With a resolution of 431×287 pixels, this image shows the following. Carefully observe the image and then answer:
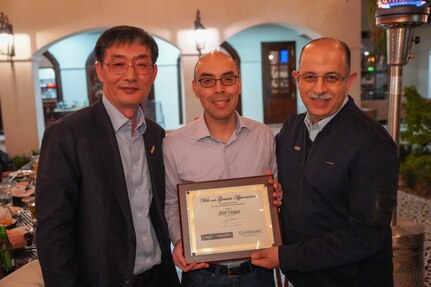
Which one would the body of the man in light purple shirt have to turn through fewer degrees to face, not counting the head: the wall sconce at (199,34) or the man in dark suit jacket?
the man in dark suit jacket

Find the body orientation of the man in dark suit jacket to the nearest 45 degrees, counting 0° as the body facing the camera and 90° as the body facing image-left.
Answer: approximately 315°

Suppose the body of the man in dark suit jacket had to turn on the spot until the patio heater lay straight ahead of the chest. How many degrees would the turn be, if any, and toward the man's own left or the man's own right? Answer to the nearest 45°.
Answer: approximately 90° to the man's own left

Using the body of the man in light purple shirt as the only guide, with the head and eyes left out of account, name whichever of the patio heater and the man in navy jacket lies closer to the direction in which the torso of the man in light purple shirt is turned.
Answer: the man in navy jacket

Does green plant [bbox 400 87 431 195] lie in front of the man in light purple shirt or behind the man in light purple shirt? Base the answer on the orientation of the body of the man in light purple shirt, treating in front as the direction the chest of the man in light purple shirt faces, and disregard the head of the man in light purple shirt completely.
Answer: behind

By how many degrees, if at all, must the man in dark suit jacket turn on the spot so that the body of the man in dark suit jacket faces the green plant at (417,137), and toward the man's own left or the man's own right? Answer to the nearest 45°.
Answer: approximately 90° to the man's own left

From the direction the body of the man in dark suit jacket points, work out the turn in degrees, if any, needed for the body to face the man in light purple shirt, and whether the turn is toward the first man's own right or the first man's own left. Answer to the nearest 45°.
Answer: approximately 90° to the first man's own left

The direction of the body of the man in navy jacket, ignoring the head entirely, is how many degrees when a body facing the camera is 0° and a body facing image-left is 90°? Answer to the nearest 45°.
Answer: approximately 45°

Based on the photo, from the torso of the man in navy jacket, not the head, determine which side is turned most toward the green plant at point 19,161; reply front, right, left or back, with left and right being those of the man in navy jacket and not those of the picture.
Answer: right

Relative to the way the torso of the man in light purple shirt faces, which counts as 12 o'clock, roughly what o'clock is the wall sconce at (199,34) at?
The wall sconce is roughly at 6 o'clock from the man in light purple shirt.

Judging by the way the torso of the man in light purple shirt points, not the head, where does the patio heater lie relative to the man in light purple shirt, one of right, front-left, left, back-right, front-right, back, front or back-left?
back-left

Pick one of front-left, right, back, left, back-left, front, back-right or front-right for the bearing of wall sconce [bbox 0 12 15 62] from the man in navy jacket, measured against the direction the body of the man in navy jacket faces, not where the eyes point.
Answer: right
